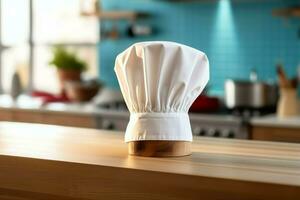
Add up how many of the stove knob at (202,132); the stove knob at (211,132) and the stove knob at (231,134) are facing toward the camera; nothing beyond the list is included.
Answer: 3

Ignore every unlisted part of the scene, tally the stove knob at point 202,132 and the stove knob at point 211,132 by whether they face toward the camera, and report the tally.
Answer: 2

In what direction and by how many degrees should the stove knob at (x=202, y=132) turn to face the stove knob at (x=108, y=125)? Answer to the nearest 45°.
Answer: approximately 135° to its right

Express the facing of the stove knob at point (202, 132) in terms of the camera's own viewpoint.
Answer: facing the viewer

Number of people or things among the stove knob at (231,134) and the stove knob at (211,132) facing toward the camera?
2

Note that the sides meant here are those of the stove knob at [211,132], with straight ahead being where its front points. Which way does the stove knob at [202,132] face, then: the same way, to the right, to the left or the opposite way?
the same way

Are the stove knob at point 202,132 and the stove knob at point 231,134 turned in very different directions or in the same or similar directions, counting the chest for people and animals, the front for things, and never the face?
same or similar directions

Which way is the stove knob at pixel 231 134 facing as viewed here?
toward the camera

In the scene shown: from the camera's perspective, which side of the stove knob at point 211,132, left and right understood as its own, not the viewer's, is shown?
front
